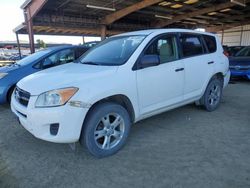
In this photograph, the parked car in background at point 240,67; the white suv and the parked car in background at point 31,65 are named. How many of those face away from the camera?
0

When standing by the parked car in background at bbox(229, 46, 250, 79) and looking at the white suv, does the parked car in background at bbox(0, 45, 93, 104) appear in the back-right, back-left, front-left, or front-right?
front-right

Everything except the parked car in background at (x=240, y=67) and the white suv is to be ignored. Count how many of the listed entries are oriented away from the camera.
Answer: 0

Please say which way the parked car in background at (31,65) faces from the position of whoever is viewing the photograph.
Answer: facing the viewer and to the left of the viewer

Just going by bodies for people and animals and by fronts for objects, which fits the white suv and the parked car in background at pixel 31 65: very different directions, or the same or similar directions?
same or similar directions

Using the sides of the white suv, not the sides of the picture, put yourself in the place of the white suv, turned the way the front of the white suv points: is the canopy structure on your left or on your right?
on your right

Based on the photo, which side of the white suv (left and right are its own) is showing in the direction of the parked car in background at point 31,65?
right

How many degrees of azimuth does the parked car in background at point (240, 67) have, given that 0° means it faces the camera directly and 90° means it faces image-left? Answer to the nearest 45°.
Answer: approximately 45°
